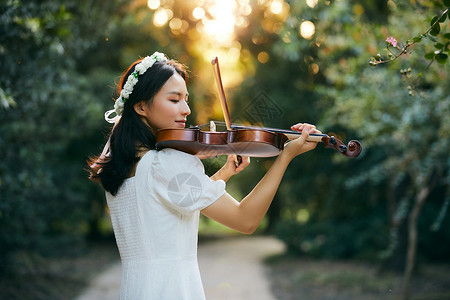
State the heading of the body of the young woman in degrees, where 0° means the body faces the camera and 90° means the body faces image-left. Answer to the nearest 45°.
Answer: approximately 225°

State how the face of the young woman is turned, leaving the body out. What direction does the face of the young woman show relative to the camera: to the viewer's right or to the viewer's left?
to the viewer's right
